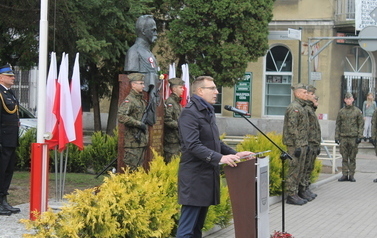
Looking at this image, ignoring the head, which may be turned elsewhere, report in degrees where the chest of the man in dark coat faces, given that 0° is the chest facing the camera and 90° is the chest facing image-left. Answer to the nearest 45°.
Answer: approximately 270°

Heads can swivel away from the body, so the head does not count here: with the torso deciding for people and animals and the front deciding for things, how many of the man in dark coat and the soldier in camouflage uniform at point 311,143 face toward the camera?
0

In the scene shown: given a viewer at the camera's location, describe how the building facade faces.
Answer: facing the viewer

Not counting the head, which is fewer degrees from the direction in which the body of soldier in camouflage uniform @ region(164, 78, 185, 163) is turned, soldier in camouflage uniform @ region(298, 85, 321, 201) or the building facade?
the soldier in camouflage uniform

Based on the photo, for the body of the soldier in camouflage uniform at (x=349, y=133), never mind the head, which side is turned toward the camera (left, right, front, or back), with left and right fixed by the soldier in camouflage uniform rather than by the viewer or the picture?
front

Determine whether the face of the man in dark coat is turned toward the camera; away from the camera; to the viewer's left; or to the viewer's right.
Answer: to the viewer's right

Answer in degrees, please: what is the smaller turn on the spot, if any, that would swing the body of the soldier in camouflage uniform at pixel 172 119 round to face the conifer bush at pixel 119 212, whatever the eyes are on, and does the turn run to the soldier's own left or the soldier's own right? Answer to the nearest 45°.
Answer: approximately 90° to the soldier's own right

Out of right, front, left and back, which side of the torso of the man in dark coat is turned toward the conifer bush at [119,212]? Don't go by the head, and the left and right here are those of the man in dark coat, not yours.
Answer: back
